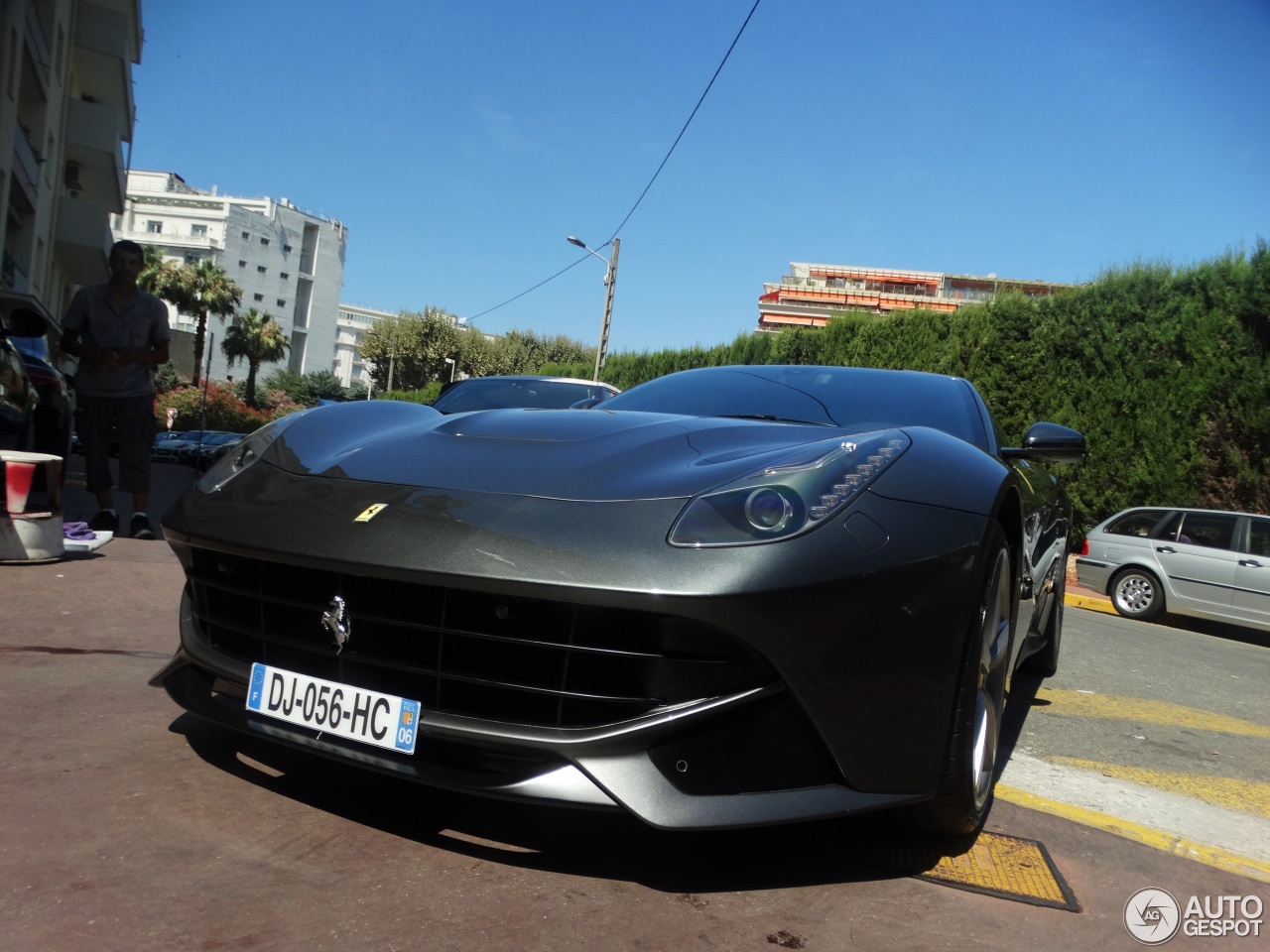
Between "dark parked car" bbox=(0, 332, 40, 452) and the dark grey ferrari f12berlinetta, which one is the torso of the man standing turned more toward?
the dark grey ferrari f12berlinetta

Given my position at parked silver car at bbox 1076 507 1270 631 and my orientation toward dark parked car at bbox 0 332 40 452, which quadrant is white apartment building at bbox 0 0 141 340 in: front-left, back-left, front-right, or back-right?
front-right

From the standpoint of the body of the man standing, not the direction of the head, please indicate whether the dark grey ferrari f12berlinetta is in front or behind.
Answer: in front

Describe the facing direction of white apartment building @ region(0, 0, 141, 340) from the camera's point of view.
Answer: facing the viewer and to the right of the viewer

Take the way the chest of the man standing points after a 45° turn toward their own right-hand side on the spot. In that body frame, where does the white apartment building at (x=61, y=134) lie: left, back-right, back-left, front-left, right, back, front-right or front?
back-right

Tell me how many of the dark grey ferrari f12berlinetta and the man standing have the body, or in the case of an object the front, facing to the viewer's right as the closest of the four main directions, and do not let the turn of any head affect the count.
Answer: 0

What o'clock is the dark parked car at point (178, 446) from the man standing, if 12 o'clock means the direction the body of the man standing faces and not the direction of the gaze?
The dark parked car is roughly at 6 o'clock from the man standing.

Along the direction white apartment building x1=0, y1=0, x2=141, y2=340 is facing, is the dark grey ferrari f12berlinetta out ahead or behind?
ahead

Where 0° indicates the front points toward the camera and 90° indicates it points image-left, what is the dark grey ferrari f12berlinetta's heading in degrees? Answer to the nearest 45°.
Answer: approximately 45°

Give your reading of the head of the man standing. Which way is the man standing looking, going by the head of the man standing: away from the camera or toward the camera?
toward the camera

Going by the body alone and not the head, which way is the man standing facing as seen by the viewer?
toward the camera
